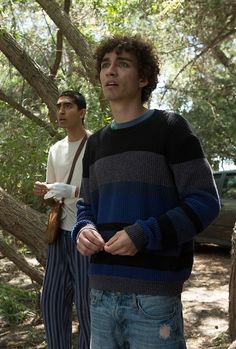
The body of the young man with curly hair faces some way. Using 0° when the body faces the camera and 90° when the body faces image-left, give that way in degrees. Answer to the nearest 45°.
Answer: approximately 45°

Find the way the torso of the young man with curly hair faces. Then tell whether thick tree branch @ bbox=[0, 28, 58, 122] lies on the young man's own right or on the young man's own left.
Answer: on the young man's own right

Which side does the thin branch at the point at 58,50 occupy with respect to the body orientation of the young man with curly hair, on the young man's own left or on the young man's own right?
on the young man's own right

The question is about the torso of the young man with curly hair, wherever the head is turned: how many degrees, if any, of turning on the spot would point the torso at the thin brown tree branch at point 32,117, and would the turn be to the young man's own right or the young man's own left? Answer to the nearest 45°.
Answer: approximately 135° to the young man's own right

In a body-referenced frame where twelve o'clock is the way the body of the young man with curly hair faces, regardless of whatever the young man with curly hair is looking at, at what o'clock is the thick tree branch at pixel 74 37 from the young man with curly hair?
The thick tree branch is roughly at 4 o'clock from the young man with curly hair.
